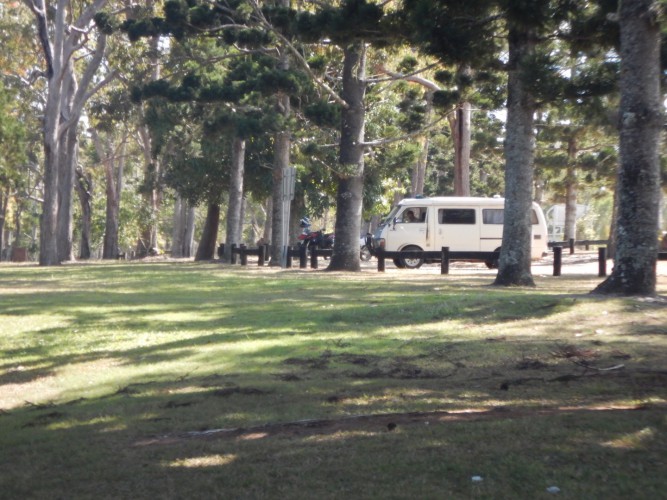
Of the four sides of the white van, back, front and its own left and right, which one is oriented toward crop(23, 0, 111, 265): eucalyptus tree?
front

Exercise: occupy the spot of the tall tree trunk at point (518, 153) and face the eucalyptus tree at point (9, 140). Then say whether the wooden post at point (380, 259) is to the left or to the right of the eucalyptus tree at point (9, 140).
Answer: right

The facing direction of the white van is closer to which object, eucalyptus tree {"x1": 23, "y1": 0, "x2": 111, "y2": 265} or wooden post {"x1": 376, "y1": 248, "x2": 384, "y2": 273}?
the eucalyptus tree

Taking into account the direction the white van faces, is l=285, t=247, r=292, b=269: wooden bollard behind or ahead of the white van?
ahead

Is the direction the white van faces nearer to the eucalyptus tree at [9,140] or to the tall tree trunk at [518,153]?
the eucalyptus tree

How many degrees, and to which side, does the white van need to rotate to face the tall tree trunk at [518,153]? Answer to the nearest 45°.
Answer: approximately 90° to its left

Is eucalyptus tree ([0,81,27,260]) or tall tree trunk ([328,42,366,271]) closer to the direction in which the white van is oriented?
the eucalyptus tree

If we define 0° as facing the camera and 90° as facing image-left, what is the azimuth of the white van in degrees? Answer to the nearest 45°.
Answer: approximately 90°

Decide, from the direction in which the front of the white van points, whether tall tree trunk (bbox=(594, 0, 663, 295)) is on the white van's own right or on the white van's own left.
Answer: on the white van's own left

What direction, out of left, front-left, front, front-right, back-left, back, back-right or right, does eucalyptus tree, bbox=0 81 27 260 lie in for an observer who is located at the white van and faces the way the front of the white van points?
front
